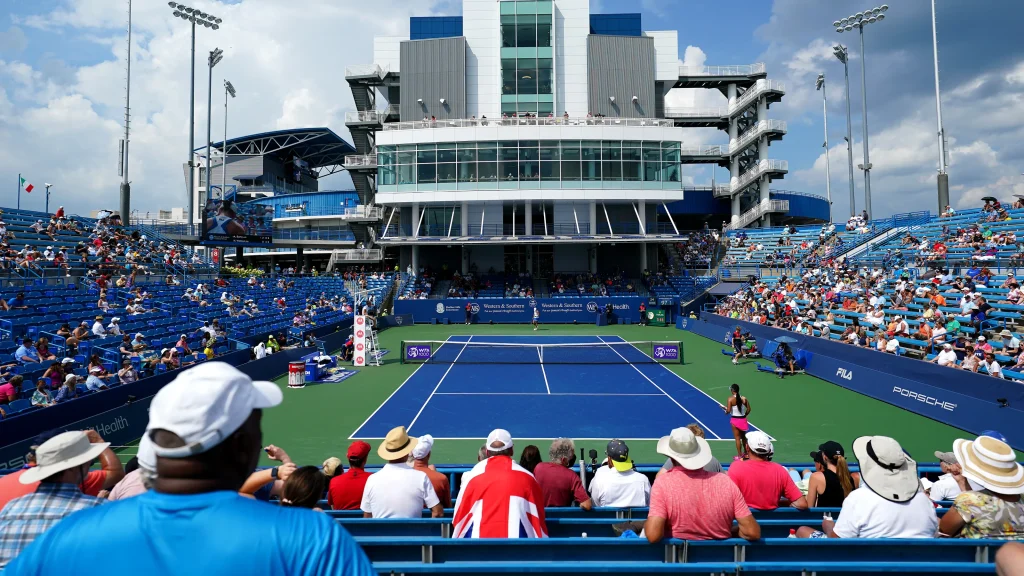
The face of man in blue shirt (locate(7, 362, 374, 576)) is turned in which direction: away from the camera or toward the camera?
away from the camera

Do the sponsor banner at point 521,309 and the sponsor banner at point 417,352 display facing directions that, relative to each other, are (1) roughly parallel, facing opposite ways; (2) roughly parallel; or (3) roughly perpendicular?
roughly parallel

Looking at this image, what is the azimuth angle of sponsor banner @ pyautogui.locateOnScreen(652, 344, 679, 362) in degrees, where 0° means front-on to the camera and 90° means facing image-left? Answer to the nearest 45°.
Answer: approximately 0°

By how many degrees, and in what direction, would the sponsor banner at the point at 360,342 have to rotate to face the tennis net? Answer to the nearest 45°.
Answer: approximately 90° to its left

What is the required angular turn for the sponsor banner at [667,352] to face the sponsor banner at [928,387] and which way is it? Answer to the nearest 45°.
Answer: approximately 45° to its left

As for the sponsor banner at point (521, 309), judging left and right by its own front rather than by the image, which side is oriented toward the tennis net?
front

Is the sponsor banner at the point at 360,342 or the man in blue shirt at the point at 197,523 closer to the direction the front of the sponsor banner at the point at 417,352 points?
the man in blue shirt

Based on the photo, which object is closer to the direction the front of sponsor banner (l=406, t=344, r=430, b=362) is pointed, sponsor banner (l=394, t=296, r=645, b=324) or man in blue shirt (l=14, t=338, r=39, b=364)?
the man in blue shirt

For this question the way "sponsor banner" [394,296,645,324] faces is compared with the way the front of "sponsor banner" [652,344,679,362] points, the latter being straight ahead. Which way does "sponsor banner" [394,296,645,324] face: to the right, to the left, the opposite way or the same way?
the same way

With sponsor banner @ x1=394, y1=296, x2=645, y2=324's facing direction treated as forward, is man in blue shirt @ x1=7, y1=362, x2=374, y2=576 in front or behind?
in front

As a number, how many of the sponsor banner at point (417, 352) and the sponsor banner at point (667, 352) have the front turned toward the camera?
2

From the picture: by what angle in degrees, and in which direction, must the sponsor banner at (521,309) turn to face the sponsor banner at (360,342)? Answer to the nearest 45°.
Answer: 0° — it already faces it

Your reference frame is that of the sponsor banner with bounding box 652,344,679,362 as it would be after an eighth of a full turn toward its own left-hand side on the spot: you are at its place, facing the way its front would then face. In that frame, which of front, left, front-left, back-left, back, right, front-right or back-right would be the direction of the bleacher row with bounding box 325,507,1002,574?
front-right

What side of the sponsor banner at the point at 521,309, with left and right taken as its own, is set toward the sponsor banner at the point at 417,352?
front

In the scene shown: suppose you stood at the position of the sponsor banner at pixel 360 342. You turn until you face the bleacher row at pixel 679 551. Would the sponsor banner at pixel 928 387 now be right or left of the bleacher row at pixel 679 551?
left
